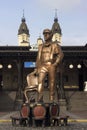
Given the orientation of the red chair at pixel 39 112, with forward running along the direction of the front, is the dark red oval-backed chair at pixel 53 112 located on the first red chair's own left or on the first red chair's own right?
on the first red chair's own left

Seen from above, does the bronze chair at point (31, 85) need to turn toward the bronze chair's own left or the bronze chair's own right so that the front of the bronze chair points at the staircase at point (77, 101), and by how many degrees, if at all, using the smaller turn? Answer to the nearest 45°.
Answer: approximately 135° to the bronze chair's own right

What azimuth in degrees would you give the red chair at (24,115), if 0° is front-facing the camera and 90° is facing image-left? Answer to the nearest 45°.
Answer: approximately 45°

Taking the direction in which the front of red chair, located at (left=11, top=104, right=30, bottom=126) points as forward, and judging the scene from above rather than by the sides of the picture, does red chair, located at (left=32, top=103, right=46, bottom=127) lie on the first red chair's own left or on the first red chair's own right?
on the first red chair's own left

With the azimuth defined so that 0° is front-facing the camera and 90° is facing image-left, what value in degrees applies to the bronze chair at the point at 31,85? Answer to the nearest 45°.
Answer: approximately 45°
